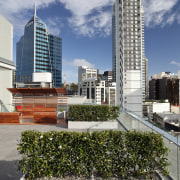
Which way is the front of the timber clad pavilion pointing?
toward the camera

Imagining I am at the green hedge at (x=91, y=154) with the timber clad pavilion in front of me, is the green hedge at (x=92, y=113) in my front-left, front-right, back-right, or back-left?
front-right

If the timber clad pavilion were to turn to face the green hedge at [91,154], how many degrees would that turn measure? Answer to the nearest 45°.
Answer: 0° — it already faces it

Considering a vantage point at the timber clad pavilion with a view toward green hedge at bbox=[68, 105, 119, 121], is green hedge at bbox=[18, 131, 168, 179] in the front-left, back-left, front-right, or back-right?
front-right

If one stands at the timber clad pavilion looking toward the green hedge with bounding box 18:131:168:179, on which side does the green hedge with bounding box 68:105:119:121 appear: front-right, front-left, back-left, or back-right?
front-left

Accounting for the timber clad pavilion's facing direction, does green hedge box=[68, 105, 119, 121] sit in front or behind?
in front

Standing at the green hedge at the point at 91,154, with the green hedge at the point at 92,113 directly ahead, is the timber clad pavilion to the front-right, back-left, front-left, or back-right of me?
front-left
